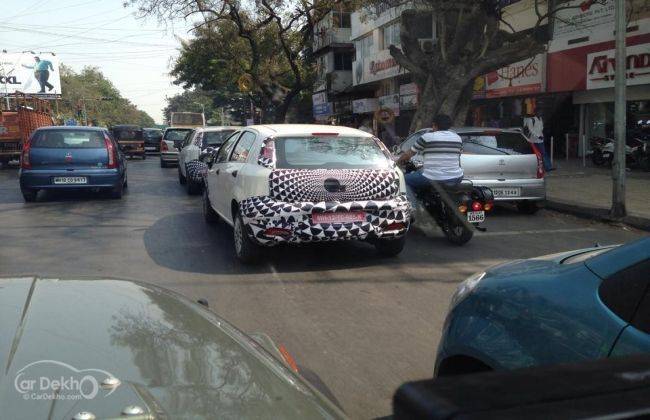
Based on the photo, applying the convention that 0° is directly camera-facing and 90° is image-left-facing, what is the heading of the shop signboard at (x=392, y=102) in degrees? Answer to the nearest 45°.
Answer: approximately 45°

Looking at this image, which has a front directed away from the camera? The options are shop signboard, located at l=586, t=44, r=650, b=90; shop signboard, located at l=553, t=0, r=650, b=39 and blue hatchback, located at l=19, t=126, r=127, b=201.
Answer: the blue hatchback

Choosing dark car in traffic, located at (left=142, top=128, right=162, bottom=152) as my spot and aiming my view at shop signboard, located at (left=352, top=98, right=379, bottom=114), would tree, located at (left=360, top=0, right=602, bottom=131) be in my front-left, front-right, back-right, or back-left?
front-right

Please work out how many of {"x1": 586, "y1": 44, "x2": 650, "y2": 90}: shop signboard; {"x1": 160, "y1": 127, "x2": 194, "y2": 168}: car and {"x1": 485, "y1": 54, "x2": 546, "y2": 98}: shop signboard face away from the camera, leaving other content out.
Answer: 1

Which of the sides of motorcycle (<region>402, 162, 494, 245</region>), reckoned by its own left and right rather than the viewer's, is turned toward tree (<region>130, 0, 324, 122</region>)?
front

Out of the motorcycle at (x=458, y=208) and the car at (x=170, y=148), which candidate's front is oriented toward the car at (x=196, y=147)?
the motorcycle

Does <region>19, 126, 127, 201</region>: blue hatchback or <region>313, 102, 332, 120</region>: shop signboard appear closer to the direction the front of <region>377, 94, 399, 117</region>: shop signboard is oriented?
the blue hatchback

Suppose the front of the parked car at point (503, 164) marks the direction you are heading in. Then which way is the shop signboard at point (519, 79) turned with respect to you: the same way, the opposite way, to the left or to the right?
to the left

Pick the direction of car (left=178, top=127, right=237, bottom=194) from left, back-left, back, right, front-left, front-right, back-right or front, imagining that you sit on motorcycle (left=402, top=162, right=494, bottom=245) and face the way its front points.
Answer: front

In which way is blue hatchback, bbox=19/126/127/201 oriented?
away from the camera

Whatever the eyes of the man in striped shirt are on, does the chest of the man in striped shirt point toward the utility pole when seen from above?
no

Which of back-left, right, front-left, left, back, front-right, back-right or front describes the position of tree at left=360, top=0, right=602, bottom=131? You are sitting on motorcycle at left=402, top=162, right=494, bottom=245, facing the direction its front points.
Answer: front-right

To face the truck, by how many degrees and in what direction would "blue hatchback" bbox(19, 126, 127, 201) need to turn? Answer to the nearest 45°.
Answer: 0° — it already faces it

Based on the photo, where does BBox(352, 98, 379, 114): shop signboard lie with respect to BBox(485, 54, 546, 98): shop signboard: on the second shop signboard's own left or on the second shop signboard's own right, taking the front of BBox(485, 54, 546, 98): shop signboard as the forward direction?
on the second shop signboard's own right

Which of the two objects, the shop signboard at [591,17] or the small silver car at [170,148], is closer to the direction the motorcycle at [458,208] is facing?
the small silver car

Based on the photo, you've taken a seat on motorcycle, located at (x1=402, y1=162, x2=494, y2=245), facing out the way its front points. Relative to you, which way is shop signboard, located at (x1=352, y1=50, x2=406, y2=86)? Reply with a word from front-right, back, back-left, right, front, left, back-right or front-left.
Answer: front-right

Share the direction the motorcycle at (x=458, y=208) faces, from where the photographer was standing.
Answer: facing away from the viewer and to the left of the viewer

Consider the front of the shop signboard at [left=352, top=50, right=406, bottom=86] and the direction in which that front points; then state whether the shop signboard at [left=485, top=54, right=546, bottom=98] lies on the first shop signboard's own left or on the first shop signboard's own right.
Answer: on the first shop signboard's own left

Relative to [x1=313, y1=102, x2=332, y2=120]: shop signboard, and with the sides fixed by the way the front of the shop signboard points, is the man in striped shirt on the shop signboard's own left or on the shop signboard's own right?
on the shop signboard's own left

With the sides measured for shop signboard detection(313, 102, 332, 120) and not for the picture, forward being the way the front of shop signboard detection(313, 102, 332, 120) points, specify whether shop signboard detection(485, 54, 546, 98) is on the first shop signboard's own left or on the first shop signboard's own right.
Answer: on the first shop signboard's own left

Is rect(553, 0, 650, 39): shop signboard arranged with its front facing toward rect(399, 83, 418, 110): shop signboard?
no

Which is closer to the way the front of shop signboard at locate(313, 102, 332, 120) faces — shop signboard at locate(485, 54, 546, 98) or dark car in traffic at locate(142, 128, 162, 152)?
the dark car in traffic
